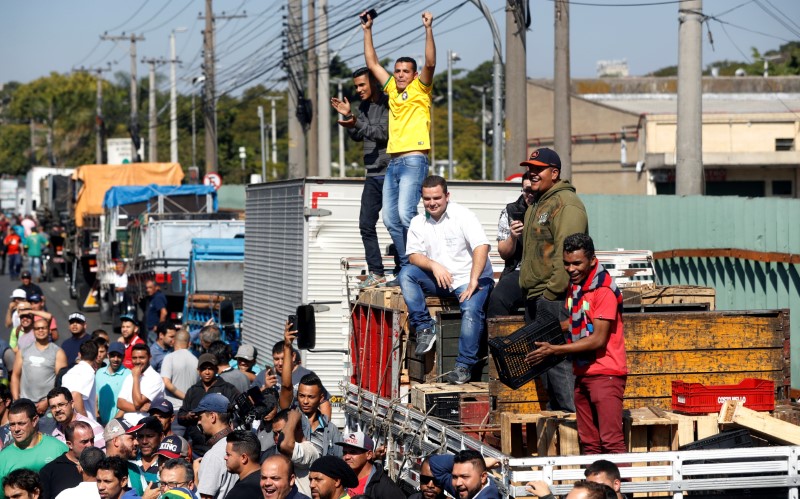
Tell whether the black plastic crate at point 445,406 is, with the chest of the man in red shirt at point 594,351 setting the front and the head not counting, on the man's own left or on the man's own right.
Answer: on the man's own right

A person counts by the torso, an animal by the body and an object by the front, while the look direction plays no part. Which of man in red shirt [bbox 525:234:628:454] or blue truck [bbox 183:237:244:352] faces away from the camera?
the blue truck

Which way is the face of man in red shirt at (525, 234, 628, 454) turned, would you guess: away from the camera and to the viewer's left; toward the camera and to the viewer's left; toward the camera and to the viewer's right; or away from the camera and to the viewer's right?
toward the camera and to the viewer's left

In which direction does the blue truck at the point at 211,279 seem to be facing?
away from the camera

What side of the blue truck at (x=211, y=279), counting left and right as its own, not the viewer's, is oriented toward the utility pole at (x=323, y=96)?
front

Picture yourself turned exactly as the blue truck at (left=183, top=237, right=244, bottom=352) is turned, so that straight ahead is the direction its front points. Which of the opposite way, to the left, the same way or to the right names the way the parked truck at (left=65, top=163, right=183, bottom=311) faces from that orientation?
the same way

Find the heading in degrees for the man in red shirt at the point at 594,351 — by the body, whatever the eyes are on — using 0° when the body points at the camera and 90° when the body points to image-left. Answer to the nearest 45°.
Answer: approximately 45°

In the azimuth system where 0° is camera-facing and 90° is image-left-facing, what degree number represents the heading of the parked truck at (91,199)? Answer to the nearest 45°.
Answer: approximately 180°

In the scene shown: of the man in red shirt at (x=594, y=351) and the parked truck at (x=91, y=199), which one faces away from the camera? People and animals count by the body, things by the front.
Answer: the parked truck

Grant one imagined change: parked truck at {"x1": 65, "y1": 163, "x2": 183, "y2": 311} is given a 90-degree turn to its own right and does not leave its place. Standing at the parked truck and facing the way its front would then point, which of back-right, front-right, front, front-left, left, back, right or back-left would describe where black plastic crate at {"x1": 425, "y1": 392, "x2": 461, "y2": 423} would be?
right

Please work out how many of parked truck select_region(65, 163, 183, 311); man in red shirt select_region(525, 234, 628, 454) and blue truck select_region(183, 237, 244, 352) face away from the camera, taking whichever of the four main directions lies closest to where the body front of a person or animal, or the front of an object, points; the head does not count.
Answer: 2

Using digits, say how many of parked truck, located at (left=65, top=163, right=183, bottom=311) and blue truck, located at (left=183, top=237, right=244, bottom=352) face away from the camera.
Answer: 2

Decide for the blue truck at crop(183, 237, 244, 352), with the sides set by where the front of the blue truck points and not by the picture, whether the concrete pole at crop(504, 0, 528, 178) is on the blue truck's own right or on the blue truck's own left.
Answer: on the blue truck's own right

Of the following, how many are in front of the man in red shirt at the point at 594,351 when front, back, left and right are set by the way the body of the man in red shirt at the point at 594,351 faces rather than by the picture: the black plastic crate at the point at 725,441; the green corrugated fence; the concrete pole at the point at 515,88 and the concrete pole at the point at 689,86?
0
